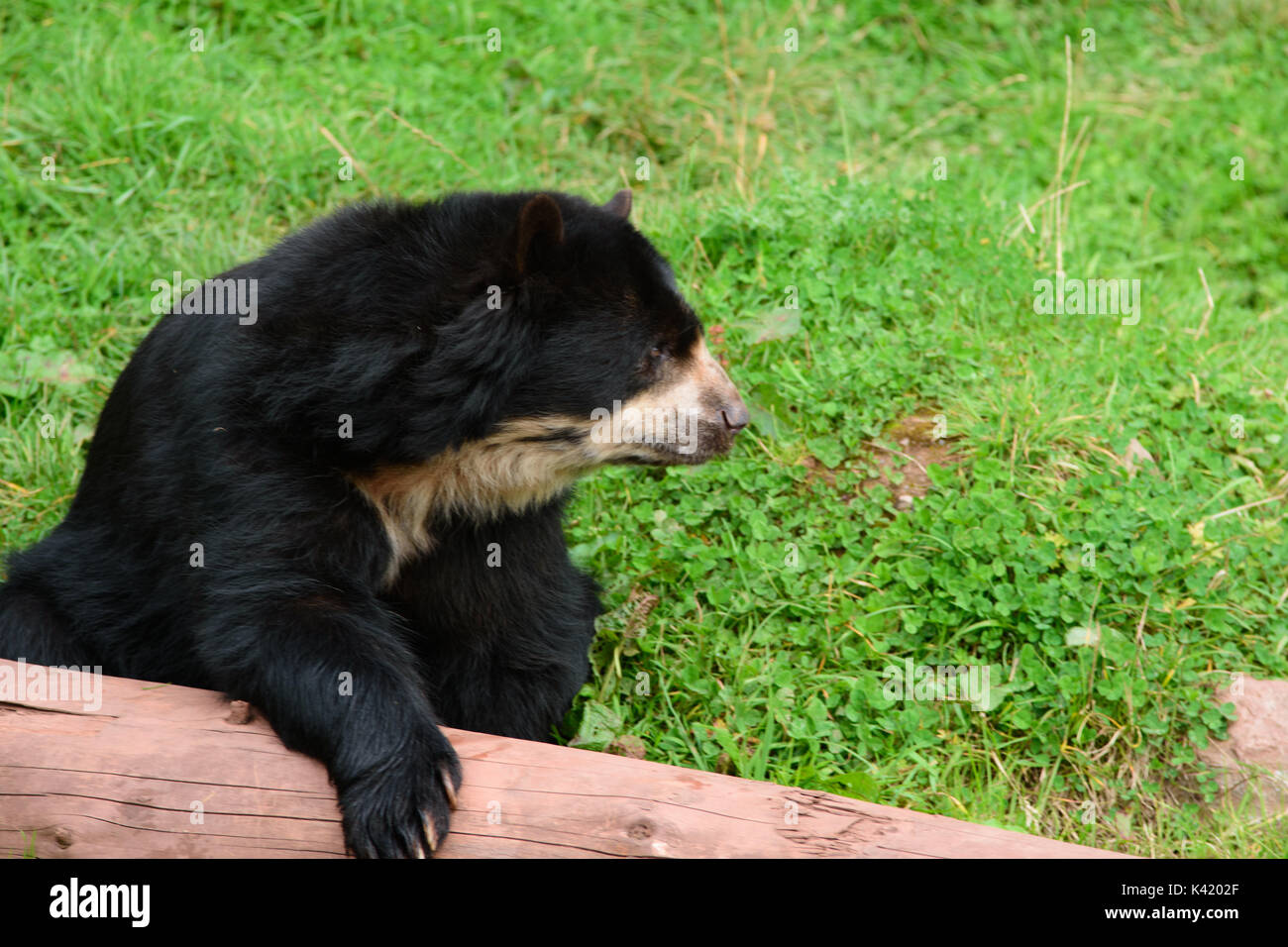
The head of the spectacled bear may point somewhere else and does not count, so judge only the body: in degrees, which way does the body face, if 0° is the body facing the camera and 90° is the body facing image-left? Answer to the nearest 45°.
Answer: approximately 315°
